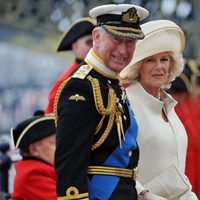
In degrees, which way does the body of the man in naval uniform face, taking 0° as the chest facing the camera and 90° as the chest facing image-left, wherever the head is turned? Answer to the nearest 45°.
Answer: approximately 315°

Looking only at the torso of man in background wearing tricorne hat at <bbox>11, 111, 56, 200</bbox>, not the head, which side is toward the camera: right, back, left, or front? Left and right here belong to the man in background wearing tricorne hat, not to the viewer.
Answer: right

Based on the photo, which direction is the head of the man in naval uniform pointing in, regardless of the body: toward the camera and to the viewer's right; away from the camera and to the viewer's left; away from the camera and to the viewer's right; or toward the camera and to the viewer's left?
toward the camera and to the viewer's right

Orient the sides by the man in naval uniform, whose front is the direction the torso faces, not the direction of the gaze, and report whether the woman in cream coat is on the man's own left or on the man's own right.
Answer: on the man's own left

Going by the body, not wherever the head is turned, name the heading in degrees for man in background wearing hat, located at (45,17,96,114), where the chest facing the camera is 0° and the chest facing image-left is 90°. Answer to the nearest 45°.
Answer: approximately 315°

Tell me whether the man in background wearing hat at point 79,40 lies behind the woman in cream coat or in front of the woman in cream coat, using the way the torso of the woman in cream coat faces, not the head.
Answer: behind
